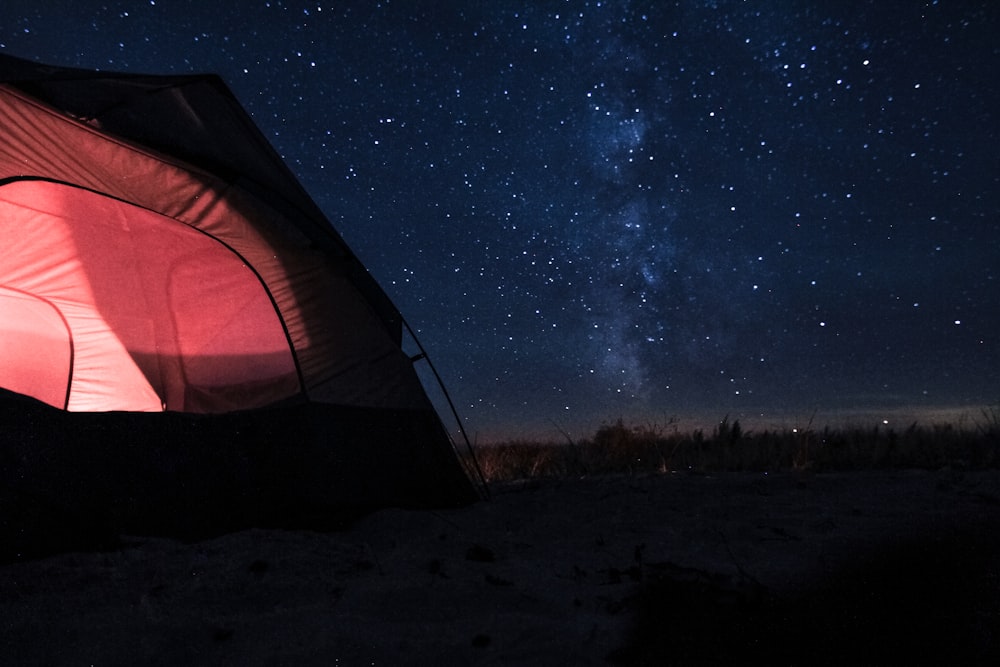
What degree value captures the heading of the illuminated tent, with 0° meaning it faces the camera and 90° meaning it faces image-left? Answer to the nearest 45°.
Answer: approximately 0°
